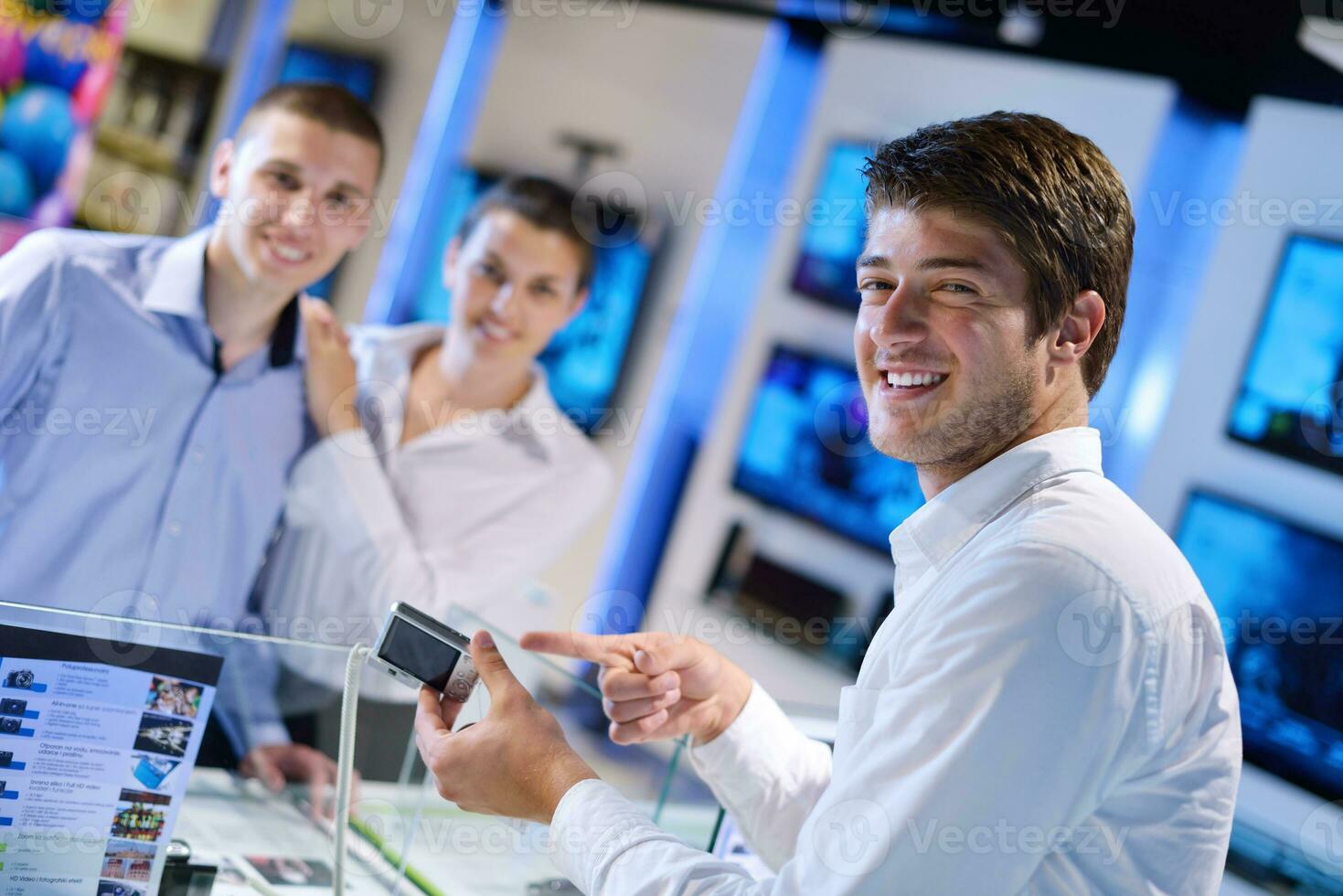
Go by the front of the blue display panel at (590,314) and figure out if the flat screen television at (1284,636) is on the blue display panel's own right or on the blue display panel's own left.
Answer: on the blue display panel's own left

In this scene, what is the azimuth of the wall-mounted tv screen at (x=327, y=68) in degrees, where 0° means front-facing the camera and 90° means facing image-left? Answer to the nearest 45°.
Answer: approximately 0°

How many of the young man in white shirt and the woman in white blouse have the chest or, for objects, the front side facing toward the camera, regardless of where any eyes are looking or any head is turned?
1

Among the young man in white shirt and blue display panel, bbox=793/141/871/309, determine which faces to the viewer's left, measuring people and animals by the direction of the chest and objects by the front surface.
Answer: the young man in white shirt

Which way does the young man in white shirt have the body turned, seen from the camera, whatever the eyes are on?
to the viewer's left

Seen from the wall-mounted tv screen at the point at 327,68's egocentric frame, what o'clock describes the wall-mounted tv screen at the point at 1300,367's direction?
the wall-mounted tv screen at the point at 1300,367 is roughly at 10 o'clock from the wall-mounted tv screen at the point at 327,68.

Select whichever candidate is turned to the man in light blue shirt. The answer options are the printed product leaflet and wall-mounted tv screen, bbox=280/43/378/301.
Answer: the wall-mounted tv screen

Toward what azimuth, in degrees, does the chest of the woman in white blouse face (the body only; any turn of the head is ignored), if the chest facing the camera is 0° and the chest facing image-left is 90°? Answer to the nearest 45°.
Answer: approximately 0°

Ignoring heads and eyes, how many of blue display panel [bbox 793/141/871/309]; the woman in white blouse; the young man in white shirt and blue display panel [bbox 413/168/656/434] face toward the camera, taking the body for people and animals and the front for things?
3
